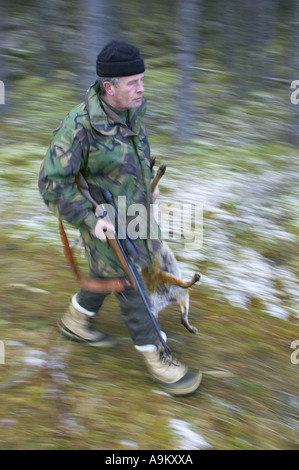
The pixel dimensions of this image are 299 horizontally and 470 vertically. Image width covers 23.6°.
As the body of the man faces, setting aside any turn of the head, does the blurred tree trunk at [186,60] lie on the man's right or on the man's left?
on the man's left

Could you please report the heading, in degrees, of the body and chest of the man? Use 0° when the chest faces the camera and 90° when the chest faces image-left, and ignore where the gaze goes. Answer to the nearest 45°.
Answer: approximately 315°

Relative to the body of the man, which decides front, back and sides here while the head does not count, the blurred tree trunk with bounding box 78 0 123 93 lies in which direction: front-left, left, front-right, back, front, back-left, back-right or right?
back-left
